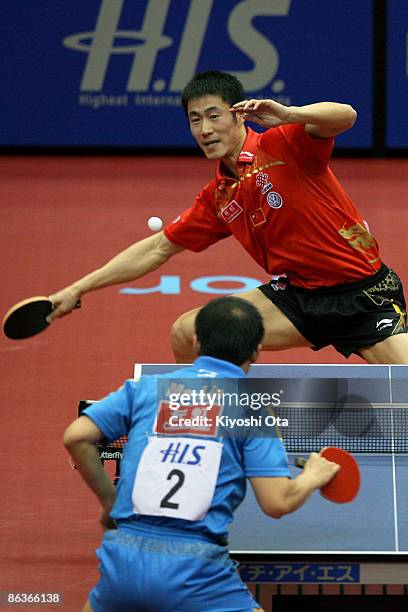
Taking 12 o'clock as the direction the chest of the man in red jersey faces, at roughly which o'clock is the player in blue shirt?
The player in blue shirt is roughly at 11 o'clock from the man in red jersey.

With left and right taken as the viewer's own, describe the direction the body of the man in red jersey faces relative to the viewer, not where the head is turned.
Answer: facing the viewer and to the left of the viewer

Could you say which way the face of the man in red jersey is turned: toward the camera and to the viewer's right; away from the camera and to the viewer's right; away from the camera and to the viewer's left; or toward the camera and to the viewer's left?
toward the camera and to the viewer's left

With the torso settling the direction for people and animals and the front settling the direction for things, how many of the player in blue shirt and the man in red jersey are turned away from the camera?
1

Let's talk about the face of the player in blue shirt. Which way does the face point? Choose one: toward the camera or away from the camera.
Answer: away from the camera

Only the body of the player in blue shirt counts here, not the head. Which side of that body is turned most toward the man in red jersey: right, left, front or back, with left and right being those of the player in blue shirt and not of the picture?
front

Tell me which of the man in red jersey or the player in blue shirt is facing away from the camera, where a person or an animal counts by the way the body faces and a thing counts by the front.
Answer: the player in blue shirt

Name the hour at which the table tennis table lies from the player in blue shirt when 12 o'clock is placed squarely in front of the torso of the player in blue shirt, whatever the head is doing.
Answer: The table tennis table is roughly at 1 o'clock from the player in blue shirt.

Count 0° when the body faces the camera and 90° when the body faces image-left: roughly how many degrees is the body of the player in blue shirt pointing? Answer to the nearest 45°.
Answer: approximately 180°
